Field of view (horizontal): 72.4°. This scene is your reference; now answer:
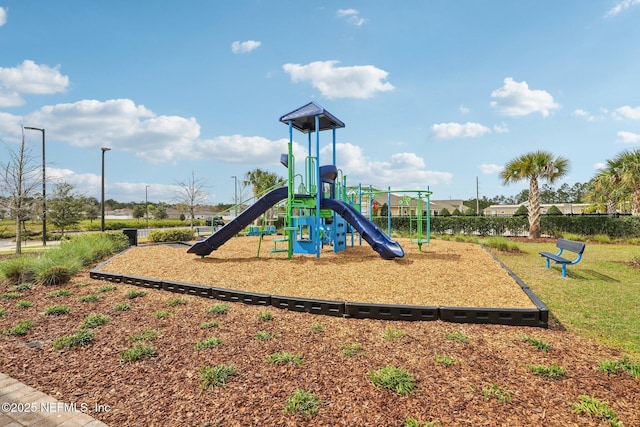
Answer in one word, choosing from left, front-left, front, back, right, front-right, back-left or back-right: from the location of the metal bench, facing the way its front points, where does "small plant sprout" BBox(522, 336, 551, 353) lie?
front-left

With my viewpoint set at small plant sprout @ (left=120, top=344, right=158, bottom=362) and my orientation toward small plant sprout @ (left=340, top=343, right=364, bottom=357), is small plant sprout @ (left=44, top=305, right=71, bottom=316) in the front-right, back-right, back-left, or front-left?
back-left

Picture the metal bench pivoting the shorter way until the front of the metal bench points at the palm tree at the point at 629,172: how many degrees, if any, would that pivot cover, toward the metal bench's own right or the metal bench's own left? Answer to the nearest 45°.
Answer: approximately 135° to the metal bench's own right

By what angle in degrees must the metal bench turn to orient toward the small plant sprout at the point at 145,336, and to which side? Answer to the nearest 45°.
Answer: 0° — it already faces it

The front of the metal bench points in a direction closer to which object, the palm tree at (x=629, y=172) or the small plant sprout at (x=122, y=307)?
the small plant sprout

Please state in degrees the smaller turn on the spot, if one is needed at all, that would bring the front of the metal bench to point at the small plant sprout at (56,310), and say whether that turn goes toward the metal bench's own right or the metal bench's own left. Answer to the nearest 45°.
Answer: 0° — it already faces it

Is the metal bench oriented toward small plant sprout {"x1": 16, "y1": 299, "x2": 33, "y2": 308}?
yes

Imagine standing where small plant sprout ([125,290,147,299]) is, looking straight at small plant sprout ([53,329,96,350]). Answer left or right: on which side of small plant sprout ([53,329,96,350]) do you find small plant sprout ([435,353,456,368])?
left

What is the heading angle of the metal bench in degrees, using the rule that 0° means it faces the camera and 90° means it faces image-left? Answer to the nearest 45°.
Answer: approximately 45°

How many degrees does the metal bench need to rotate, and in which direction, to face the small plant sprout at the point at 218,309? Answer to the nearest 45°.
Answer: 0° — it already faces it

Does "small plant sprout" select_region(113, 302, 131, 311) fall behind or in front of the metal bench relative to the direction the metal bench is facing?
in front

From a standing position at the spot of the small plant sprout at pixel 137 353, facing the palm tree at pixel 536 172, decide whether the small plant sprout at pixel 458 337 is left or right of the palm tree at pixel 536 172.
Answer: right

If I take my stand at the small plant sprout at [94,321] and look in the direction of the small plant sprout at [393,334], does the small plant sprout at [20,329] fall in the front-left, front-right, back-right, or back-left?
back-right

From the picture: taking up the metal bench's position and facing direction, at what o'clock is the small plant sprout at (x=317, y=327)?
The small plant sprout is roughly at 11 o'clock from the metal bench.

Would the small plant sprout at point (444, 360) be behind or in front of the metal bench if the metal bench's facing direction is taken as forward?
in front

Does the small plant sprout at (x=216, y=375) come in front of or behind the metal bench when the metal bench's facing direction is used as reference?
in front

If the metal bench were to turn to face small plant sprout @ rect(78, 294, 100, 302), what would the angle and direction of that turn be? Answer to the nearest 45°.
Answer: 0° — it already faces it
